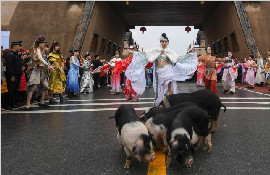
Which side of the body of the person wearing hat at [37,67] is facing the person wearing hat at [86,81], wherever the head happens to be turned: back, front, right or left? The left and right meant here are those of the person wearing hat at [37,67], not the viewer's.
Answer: left

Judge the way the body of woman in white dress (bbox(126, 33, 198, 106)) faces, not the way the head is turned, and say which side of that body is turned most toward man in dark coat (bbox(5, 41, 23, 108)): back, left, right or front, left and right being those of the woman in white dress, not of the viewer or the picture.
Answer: right

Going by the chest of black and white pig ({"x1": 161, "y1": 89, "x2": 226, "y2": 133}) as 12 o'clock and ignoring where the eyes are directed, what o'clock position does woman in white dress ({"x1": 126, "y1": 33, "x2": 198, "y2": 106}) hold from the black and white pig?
The woman in white dress is roughly at 2 o'clock from the black and white pig.

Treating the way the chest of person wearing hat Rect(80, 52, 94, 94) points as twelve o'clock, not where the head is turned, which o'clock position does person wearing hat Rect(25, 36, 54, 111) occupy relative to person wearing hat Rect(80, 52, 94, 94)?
person wearing hat Rect(25, 36, 54, 111) is roughly at 2 o'clock from person wearing hat Rect(80, 52, 94, 94).

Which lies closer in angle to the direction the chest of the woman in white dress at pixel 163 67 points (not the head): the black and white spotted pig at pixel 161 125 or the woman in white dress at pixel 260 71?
the black and white spotted pig

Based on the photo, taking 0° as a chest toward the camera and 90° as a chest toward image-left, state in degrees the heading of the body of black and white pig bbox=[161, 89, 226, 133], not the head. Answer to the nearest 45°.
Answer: approximately 90°

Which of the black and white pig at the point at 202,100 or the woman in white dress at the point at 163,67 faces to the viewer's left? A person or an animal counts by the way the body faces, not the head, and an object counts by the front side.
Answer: the black and white pig

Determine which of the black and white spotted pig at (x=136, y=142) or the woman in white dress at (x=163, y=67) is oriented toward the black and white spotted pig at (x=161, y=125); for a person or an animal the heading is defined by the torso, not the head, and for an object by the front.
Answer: the woman in white dress
